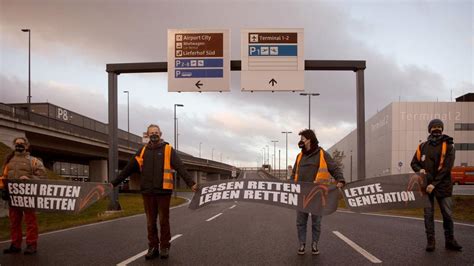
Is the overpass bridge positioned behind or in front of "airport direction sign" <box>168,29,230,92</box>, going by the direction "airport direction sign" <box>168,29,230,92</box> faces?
behind

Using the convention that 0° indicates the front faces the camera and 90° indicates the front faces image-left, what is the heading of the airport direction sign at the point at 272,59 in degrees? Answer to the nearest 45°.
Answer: approximately 0°

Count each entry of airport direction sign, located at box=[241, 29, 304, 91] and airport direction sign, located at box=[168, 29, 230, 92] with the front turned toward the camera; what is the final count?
2

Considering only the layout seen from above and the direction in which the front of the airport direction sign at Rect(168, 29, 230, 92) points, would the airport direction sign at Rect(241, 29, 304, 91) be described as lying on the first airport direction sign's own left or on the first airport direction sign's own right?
on the first airport direction sign's own left

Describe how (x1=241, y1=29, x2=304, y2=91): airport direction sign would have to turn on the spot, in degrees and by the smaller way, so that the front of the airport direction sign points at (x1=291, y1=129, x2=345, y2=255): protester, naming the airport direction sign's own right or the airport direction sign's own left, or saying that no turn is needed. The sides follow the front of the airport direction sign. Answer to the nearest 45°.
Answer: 0° — it already faces them

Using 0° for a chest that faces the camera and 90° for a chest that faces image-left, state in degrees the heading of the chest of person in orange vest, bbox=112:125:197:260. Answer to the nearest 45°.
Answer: approximately 0°

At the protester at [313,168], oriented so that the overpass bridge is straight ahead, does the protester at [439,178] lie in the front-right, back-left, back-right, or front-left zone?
back-right
